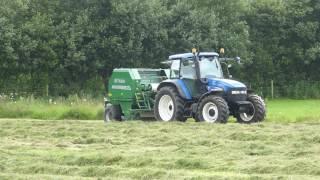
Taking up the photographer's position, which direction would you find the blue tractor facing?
facing the viewer and to the right of the viewer

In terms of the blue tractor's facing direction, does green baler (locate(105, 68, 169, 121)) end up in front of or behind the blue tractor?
behind
